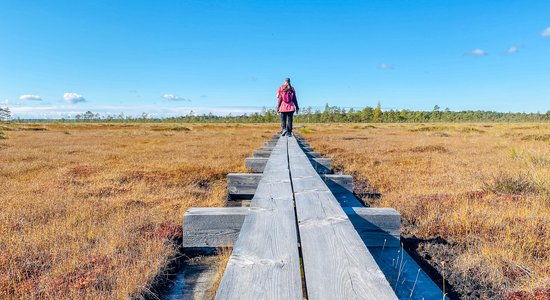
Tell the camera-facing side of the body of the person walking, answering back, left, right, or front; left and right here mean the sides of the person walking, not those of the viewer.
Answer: back

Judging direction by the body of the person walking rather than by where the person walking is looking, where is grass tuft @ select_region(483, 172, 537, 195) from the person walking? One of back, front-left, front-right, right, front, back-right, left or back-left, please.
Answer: back-right
